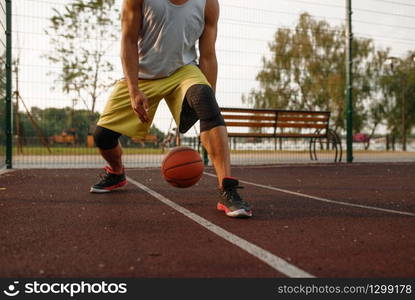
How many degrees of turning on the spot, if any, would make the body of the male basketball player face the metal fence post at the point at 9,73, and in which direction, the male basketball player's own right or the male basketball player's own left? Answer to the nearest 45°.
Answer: approximately 135° to the male basketball player's own right

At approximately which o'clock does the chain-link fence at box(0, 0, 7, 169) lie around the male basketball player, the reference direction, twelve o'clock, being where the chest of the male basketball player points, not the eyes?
The chain-link fence is roughly at 5 o'clock from the male basketball player.

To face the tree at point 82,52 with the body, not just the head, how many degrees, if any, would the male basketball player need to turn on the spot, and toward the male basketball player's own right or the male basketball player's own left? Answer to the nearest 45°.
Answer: approximately 180°

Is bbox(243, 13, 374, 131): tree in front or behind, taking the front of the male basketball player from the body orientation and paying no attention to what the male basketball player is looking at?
behind

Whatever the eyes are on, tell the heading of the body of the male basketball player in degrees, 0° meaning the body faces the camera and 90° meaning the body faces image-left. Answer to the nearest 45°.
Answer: approximately 0°

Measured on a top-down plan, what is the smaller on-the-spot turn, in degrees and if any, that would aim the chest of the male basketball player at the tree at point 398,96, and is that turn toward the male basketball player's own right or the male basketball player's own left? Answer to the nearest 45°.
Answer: approximately 135° to the male basketball player's own left

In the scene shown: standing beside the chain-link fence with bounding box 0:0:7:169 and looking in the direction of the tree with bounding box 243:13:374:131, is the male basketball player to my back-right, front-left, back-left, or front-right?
back-right

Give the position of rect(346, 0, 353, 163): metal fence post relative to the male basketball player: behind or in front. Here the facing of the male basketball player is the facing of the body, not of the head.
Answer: behind
